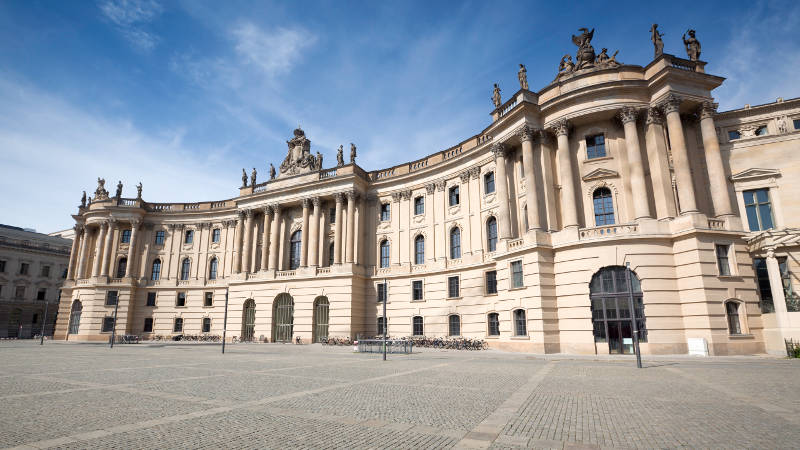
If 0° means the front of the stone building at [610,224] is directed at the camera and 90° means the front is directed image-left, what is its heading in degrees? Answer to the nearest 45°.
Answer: approximately 45°
